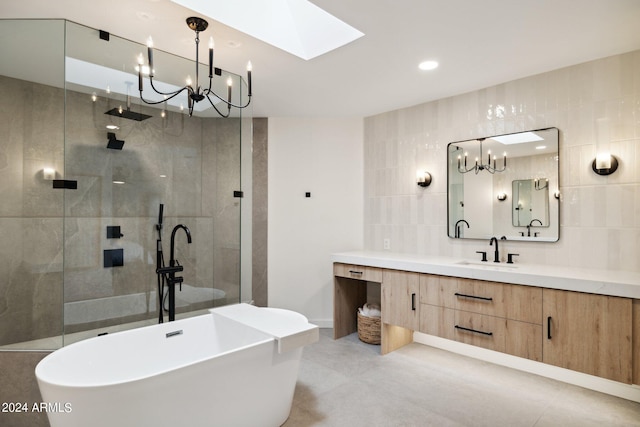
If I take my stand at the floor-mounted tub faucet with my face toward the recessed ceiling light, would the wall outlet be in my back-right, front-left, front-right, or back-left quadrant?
front-left

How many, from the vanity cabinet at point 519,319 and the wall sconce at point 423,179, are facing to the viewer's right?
0

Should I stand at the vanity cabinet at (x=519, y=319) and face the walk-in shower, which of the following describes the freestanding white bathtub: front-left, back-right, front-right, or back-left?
front-left

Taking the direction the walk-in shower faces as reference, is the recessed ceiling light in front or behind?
in front

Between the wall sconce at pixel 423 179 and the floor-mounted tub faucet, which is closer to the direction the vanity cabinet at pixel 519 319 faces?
the floor-mounted tub faucet

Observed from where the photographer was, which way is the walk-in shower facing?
facing the viewer and to the right of the viewer

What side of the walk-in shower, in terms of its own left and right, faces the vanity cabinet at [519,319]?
front

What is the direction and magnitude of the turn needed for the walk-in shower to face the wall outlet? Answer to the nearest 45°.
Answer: approximately 45° to its left

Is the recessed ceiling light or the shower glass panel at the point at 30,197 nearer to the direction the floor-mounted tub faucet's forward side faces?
the recessed ceiling light

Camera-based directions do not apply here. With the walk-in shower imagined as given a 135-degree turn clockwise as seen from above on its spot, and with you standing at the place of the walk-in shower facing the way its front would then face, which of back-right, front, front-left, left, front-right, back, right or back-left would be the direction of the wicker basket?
back

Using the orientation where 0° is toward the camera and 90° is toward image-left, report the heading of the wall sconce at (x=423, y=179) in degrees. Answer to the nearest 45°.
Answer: approximately 45°

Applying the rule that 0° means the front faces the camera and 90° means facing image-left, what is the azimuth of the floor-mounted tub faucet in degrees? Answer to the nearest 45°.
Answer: approximately 315°

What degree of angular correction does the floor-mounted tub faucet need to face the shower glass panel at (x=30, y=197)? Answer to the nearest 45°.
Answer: approximately 180°

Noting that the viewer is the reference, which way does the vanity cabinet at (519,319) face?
facing the viewer and to the left of the viewer

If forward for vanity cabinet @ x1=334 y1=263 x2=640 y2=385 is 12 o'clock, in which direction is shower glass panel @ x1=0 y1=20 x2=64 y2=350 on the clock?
The shower glass panel is roughly at 1 o'clock from the vanity cabinet.

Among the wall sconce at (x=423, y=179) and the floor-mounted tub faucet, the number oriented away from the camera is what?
0
